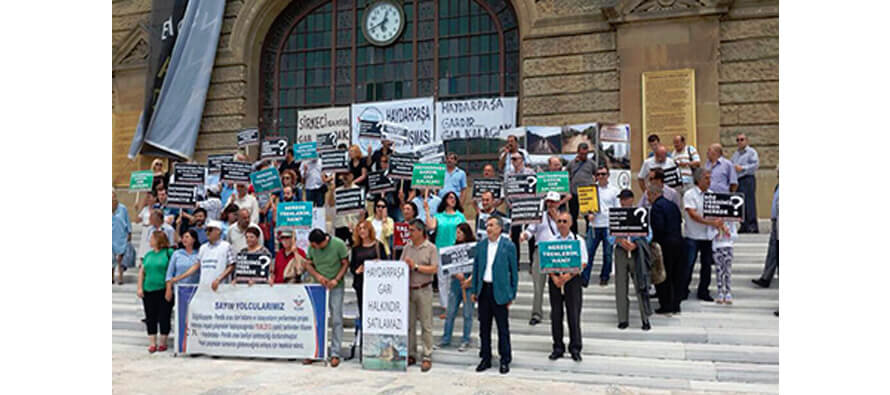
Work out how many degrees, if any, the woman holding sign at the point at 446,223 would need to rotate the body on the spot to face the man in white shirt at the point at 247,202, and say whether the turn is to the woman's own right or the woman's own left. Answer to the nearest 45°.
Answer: approximately 135° to the woman's own right

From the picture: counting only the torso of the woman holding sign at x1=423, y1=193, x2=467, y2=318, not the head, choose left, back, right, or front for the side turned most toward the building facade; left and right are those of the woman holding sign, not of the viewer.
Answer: back

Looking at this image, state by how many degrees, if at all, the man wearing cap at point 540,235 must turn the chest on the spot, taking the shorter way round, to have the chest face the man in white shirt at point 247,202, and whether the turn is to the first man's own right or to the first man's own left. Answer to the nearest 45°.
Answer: approximately 45° to the first man's own right

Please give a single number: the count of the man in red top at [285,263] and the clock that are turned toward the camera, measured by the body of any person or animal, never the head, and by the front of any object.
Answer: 2

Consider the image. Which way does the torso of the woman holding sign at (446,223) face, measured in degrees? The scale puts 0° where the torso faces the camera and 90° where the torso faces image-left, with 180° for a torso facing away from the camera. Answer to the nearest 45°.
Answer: approximately 0°

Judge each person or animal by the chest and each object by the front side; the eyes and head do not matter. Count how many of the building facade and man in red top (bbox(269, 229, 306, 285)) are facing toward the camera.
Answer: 2

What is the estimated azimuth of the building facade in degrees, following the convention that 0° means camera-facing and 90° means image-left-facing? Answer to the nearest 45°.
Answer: approximately 0°

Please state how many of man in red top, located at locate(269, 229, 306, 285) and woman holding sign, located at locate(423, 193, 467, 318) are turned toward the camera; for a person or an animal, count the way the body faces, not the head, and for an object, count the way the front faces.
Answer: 2

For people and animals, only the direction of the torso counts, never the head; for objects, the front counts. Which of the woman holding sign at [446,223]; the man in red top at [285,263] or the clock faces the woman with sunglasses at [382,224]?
the clock

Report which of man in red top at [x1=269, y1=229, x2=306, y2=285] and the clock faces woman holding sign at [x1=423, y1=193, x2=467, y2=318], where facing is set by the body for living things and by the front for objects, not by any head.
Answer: the clock

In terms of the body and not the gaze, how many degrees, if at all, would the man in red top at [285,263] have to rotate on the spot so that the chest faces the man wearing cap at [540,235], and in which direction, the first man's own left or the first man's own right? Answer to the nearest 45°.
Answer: approximately 90° to the first man's own left
